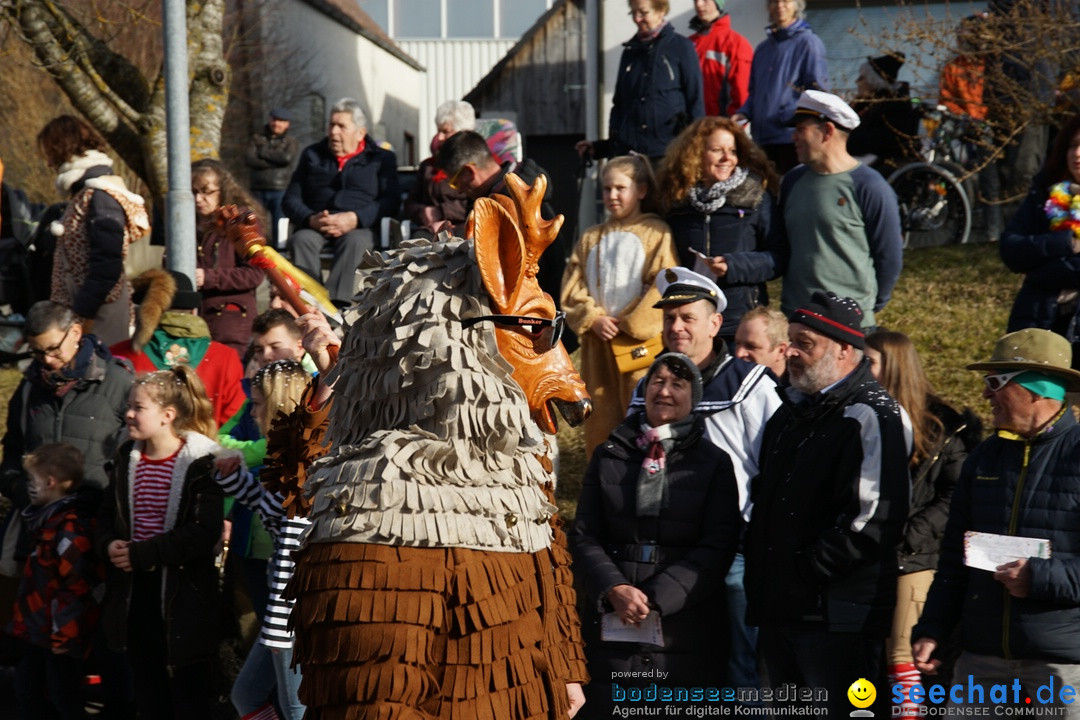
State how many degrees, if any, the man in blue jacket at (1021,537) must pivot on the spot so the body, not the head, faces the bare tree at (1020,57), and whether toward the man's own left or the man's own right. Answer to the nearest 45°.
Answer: approximately 135° to the man's own right

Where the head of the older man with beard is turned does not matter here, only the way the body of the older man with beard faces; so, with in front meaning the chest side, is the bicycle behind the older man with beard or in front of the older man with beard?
behind

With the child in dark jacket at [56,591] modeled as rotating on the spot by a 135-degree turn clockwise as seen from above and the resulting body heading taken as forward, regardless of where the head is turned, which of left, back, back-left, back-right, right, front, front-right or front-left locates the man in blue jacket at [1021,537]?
right

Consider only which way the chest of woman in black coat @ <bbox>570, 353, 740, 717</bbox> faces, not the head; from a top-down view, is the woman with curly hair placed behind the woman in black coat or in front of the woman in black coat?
behind

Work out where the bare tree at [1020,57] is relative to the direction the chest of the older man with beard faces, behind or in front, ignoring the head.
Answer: behind

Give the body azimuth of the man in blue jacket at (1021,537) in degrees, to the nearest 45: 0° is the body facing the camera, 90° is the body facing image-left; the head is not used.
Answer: approximately 45°

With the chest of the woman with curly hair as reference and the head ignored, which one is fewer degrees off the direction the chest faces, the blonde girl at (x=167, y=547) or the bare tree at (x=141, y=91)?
the blonde girl

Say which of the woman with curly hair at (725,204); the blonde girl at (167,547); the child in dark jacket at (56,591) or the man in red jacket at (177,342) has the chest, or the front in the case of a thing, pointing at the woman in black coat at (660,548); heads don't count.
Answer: the woman with curly hair
